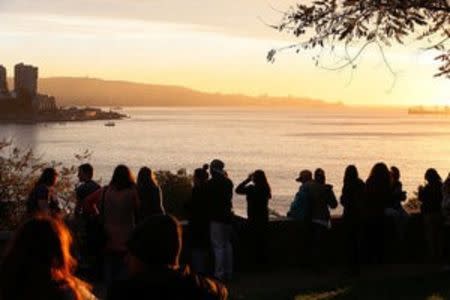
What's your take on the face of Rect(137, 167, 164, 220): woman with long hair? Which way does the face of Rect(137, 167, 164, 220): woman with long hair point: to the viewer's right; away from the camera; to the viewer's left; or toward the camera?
away from the camera

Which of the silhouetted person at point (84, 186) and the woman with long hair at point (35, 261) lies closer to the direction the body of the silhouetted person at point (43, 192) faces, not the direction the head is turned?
the silhouetted person

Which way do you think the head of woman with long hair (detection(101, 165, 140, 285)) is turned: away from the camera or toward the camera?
away from the camera

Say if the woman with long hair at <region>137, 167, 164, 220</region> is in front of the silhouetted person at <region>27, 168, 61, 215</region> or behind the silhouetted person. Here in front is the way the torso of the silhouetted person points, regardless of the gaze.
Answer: in front

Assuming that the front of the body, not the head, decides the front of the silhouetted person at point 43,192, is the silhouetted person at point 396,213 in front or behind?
in front
